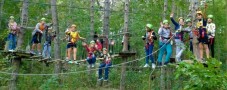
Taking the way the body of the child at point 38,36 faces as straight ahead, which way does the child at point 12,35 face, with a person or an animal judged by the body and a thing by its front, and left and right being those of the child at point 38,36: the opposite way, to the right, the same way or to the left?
the same way

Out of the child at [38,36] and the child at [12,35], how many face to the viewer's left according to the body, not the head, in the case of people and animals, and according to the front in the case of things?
0

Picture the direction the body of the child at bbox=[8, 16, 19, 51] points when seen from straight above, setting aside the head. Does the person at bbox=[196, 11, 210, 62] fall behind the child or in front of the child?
in front

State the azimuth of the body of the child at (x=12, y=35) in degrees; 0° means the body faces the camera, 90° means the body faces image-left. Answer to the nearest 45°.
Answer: approximately 315°
